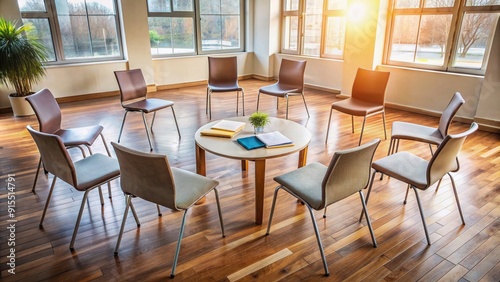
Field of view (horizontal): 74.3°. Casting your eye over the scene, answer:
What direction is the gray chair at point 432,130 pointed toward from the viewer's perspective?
to the viewer's left

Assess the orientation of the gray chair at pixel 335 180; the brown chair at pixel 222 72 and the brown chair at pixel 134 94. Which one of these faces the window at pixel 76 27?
the gray chair at pixel 335 180

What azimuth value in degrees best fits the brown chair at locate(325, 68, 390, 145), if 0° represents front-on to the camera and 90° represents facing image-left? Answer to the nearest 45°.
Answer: approximately 45°

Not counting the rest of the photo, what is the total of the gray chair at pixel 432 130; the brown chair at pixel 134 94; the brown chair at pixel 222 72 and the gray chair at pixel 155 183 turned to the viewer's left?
1

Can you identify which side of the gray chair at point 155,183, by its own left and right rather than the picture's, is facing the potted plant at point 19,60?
left

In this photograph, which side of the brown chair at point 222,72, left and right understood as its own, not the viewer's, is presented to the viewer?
front

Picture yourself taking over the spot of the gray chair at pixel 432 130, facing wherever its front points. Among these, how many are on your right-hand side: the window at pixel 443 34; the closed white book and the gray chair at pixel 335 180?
1

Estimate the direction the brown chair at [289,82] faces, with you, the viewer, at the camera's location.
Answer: facing the viewer and to the left of the viewer

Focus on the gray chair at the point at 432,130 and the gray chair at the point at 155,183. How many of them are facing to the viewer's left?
1

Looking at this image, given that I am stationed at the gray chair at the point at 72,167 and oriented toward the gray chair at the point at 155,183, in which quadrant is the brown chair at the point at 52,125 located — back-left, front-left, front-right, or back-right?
back-left

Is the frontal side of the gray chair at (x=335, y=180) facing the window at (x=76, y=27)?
yes

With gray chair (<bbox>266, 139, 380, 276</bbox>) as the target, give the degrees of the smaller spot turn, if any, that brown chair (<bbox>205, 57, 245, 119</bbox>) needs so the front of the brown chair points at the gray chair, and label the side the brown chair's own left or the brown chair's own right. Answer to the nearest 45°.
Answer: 0° — it already faces it

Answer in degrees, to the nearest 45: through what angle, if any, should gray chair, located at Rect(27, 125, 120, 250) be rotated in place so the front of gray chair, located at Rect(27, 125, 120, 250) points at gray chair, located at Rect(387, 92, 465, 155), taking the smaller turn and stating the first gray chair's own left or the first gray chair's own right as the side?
approximately 45° to the first gray chair's own right

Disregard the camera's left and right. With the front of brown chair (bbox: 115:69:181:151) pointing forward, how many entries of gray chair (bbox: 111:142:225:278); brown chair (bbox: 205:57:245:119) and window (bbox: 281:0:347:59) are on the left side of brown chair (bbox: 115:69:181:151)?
2

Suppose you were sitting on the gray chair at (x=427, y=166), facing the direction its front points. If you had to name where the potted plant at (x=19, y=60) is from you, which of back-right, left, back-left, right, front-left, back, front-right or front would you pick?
front-left

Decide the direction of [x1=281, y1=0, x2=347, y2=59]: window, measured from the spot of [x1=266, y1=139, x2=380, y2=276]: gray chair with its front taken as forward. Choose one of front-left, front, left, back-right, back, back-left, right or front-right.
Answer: front-right

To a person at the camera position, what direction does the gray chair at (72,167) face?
facing away from the viewer and to the right of the viewer

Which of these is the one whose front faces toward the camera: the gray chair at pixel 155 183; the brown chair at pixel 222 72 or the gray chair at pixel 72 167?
the brown chair at pixel 222 72

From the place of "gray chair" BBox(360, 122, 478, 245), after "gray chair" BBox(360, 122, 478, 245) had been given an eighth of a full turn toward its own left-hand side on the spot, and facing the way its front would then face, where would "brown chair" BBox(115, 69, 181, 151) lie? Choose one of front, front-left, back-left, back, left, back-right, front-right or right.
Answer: front

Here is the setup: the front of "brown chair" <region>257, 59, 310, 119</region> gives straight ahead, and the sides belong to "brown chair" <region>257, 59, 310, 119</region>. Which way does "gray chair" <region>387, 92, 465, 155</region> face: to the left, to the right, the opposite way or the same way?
to the right

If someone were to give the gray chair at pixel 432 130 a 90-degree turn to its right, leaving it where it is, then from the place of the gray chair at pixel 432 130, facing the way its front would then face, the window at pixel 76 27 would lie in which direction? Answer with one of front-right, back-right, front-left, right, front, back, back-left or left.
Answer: left

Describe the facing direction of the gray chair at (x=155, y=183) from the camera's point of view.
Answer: facing away from the viewer and to the right of the viewer

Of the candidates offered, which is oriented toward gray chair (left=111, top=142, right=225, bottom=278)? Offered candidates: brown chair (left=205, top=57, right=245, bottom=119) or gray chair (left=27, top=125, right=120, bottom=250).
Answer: brown chair (left=205, top=57, right=245, bottom=119)

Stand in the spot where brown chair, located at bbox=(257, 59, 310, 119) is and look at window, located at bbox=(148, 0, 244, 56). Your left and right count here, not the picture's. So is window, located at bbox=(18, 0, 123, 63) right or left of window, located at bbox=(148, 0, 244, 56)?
left
